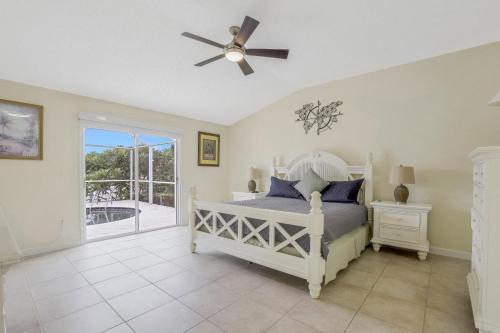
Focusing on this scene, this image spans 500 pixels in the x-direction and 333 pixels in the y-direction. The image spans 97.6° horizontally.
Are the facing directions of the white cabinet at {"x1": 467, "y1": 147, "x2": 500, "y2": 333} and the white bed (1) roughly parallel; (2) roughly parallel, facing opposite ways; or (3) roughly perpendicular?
roughly perpendicular

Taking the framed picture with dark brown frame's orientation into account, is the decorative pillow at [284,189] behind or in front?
in front

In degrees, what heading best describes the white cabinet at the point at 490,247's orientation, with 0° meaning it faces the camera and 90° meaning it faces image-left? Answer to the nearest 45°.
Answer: approximately 90°

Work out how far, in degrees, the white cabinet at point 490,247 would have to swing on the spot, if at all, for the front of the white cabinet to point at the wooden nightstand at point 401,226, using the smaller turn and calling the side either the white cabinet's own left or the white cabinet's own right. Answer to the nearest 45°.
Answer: approximately 45° to the white cabinet's own right

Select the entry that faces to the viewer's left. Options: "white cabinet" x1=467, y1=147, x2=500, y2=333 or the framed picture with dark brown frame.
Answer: the white cabinet

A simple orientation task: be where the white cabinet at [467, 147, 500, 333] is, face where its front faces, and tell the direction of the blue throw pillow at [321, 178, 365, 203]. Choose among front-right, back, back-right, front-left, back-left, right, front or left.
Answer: front-right

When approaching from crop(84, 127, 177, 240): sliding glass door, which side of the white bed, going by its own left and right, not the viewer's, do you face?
right

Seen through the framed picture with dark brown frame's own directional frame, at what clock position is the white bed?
The white bed is roughly at 1 o'clock from the framed picture with dark brown frame.

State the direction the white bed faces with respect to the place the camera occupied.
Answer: facing the viewer and to the left of the viewer

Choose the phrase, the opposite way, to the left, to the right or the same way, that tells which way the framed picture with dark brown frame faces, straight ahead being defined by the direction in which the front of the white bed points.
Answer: to the left

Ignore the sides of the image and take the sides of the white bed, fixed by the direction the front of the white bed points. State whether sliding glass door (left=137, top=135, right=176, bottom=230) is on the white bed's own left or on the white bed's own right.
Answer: on the white bed's own right

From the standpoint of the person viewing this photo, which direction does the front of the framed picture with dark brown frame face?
facing the viewer and to the right of the viewer

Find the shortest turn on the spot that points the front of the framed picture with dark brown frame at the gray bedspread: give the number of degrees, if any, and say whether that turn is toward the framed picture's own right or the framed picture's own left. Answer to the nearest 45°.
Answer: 0° — it already faces it

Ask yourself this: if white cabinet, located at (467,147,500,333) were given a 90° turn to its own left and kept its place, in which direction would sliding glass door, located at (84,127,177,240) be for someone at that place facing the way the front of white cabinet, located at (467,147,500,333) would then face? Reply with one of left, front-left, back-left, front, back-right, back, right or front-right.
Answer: right

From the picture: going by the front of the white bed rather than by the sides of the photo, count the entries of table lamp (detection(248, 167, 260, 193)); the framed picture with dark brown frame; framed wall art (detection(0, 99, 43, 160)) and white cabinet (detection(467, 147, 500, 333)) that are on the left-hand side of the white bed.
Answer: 1

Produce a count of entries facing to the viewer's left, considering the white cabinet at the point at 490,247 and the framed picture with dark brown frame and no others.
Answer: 1

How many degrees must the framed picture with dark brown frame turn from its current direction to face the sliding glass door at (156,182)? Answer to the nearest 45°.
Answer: approximately 135° to its right
